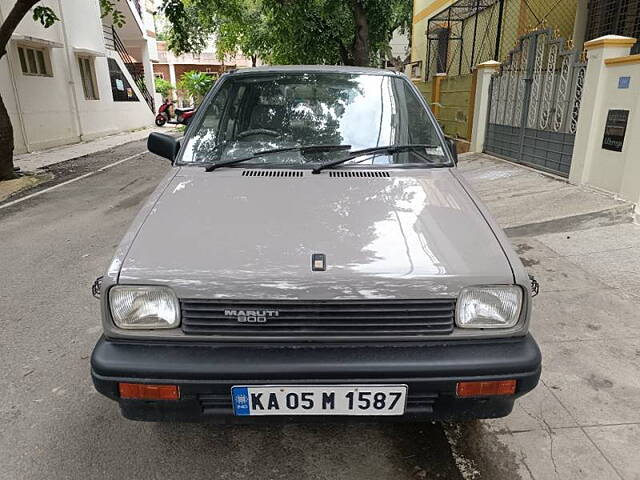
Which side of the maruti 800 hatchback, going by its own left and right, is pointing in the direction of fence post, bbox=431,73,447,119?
back

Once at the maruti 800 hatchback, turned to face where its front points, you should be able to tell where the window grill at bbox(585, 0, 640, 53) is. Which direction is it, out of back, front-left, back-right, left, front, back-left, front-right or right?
back-left

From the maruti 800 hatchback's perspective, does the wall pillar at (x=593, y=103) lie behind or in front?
behind

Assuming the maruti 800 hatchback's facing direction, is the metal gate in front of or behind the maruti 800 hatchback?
behind

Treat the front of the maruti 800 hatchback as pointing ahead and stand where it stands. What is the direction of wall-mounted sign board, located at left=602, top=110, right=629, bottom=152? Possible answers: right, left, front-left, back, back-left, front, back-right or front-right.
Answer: back-left

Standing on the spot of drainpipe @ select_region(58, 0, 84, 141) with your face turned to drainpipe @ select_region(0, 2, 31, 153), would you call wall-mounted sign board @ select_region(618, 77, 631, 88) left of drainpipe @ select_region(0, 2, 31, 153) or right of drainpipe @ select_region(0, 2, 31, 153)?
left

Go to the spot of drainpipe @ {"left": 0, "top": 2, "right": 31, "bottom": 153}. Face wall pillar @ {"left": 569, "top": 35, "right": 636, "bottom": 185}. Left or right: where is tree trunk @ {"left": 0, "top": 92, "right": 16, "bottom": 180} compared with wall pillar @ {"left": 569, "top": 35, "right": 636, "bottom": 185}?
right

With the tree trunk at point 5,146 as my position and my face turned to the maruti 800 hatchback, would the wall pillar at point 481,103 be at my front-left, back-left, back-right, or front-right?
front-left

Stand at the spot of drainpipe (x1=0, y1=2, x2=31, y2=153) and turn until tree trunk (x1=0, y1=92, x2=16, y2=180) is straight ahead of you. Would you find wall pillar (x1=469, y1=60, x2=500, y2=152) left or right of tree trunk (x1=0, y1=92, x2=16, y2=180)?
left

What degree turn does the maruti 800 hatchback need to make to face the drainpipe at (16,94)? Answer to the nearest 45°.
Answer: approximately 135° to its right

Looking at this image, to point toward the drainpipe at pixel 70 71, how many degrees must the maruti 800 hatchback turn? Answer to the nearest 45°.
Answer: approximately 135° to its right

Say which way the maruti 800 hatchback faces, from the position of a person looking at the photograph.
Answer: facing the viewer
